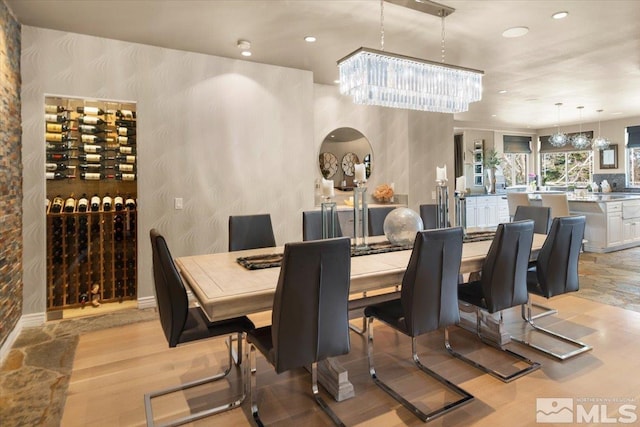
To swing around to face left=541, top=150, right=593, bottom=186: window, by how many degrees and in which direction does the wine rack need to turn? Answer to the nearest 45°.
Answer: approximately 90° to its left

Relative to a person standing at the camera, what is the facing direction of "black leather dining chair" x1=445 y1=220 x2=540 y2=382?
facing away from the viewer and to the left of the viewer

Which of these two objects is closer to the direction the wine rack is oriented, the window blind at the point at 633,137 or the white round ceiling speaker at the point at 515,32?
the white round ceiling speaker

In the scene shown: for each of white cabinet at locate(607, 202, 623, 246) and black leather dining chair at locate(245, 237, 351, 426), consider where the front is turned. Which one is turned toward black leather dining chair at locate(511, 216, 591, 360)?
the white cabinet

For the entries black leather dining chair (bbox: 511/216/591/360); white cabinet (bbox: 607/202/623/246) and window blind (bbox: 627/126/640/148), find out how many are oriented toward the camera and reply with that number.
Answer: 2

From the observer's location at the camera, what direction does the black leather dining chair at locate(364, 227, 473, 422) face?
facing away from the viewer and to the left of the viewer

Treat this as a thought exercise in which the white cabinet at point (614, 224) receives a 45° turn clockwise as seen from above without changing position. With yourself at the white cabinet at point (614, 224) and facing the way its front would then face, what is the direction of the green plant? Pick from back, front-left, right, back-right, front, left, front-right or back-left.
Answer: right

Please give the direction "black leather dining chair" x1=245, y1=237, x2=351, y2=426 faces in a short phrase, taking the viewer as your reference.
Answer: facing away from the viewer and to the left of the viewer
